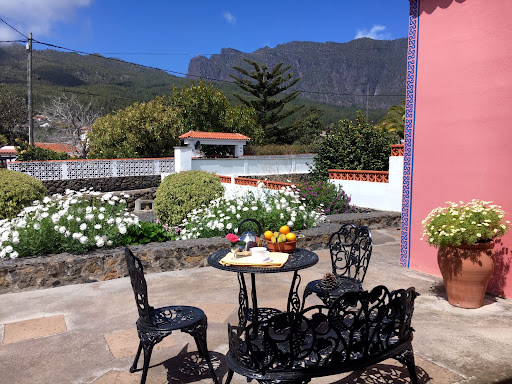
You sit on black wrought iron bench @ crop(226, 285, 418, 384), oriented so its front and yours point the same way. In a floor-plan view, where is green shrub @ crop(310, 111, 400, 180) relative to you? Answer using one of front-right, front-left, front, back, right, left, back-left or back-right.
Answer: front-right

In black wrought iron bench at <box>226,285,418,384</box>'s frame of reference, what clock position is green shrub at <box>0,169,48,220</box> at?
The green shrub is roughly at 12 o'clock from the black wrought iron bench.

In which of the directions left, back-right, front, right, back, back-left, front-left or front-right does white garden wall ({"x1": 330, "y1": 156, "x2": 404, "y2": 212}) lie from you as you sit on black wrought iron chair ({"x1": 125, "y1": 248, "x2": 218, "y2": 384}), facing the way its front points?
front-left

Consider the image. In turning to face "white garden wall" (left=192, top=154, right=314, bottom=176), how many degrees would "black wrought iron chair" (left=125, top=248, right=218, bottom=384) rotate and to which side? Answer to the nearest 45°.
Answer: approximately 90° to its left

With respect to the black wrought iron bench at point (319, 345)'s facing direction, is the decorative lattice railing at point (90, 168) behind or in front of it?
in front

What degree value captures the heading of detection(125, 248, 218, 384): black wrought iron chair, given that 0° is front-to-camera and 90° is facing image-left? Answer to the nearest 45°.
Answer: approximately 270°

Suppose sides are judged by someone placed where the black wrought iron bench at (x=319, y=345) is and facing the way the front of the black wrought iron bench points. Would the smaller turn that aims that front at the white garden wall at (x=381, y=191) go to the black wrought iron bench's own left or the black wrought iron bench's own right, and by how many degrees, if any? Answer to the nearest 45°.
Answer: approximately 45° to the black wrought iron bench's own right

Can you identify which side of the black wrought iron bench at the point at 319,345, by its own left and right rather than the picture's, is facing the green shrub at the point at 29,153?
front

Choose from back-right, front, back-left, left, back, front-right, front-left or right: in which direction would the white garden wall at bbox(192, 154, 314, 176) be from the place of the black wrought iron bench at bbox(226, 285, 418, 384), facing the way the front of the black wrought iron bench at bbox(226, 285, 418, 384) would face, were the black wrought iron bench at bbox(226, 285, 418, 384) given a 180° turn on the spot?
back-left

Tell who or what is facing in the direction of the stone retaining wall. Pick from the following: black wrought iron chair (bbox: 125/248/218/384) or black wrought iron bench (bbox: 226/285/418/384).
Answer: black wrought iron bench (bbox: 226/285/418/384)

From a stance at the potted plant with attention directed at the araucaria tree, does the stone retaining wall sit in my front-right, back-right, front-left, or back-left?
front-left

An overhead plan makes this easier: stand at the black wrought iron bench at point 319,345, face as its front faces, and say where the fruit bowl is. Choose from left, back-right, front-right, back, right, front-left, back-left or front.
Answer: front-right

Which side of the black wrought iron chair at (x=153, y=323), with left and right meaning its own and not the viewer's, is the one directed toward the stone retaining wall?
left

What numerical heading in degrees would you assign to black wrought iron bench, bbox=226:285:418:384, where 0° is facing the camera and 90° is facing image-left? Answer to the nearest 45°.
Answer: approximately 135°

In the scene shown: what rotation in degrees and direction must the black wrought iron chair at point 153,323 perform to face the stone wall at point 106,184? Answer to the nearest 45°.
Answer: approximately 90° to its left

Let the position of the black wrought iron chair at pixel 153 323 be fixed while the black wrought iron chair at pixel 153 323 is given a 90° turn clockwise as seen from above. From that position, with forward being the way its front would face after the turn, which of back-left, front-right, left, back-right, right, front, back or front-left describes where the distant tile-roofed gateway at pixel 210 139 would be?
back
